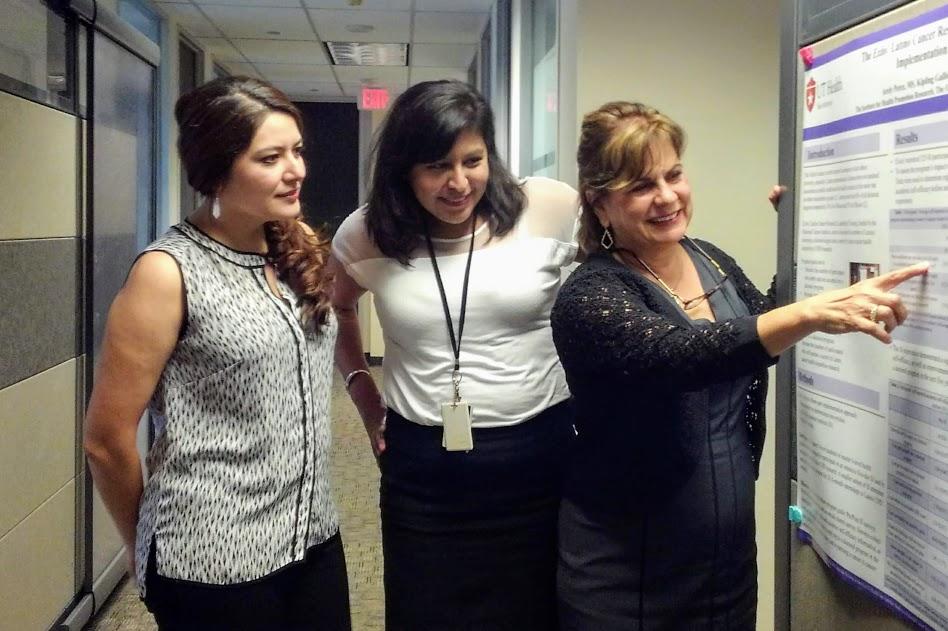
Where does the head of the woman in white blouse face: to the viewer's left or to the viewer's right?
to the viewer's right

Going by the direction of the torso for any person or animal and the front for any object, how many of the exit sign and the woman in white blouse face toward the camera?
2

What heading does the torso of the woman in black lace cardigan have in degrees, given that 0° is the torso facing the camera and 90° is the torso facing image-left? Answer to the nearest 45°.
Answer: approximately 315°

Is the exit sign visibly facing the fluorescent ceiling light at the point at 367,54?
yes

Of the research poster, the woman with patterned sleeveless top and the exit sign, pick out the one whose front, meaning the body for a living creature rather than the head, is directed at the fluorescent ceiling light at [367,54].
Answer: the exit sign

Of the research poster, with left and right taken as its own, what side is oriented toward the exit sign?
right

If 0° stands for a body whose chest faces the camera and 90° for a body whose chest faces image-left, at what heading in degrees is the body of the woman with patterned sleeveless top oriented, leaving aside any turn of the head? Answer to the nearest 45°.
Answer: approximately 315°

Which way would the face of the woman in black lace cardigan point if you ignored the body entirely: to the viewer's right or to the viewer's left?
to the viewer's right

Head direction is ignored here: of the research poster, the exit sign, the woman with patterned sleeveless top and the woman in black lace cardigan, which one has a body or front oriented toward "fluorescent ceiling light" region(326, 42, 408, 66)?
the exit sign

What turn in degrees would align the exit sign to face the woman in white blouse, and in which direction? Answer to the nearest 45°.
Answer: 0° — it already faces them

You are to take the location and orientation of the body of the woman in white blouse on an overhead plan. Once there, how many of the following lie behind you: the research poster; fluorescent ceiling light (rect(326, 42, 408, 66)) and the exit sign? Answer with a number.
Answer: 2
